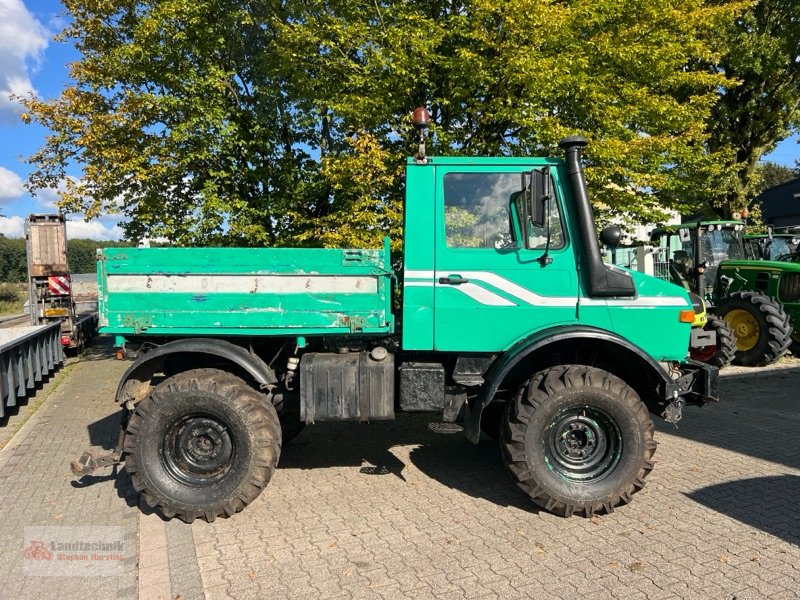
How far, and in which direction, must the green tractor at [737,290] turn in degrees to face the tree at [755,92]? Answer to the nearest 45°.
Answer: approximately 135° to its left

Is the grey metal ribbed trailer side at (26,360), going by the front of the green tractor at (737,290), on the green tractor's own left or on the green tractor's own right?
on the green tractor's own right

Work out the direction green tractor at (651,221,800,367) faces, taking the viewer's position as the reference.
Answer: facing the viewer and to the right of the viewer

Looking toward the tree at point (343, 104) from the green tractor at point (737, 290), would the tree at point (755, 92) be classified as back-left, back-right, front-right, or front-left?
back-right

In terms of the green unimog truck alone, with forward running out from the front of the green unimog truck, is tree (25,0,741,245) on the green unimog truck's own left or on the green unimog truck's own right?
on the green unimog truck's own left

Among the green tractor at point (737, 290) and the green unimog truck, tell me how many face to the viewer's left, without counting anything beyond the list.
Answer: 0

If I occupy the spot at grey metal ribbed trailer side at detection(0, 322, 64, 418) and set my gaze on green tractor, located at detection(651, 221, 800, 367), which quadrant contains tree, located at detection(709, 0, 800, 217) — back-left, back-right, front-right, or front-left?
front-left

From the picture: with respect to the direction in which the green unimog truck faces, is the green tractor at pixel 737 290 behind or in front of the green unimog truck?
in front

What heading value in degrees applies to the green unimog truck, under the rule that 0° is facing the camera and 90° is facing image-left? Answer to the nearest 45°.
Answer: approximately 270°
